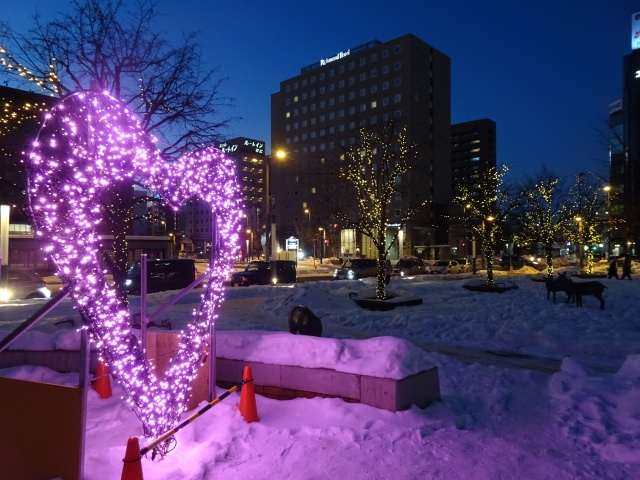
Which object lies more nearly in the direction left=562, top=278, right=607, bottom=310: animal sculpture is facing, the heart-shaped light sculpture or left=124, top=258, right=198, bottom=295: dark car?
the dark car

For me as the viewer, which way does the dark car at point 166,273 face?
facing to the left of the viewer

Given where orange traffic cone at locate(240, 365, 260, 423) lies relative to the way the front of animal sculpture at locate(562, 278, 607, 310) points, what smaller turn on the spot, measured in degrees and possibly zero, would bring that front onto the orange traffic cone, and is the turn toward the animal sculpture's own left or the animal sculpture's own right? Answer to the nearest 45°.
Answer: approximately 90° to the animal sculpture's own left

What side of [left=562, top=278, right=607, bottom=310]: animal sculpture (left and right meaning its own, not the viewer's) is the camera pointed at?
left

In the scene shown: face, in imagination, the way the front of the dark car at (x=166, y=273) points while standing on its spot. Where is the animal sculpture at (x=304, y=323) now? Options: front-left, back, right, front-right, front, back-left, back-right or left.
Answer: left

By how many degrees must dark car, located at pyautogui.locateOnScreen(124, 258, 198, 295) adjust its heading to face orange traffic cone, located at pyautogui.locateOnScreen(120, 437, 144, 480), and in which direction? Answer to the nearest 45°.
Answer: approximately 90° to its left

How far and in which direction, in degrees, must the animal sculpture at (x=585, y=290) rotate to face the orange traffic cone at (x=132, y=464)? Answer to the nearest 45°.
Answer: approximately 90° to its left

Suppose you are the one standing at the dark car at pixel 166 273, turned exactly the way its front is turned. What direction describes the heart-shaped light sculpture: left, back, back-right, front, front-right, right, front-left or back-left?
left

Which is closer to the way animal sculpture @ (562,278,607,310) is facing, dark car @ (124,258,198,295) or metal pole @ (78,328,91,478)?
the dark car

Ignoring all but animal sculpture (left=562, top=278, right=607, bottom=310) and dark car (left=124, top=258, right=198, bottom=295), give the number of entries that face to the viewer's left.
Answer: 2

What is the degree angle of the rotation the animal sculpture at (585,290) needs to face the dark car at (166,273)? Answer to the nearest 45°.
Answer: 0° — it already faces it

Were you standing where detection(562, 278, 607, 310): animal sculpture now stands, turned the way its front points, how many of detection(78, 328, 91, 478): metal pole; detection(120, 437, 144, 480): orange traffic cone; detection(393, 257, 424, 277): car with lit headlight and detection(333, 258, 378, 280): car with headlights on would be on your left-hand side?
2
